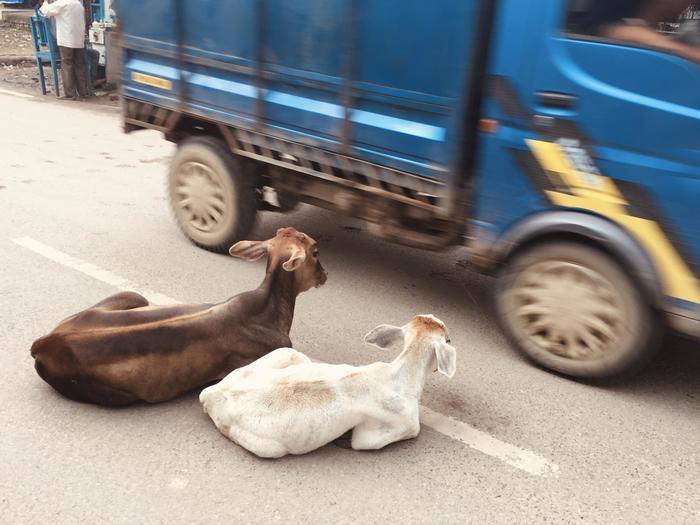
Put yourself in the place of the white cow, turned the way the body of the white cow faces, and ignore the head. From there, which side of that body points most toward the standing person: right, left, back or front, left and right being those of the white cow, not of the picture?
left

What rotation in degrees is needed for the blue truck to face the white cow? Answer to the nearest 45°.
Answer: approximately 90° to its right

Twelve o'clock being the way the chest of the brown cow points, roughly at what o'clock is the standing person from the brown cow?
The standing person is roughly at 10 o'clock from the brown cow.

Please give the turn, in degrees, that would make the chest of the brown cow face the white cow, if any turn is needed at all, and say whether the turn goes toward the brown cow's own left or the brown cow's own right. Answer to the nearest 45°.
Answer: approximately 90° to the brown cow's own right

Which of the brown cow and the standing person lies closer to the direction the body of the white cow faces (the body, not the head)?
the standing person

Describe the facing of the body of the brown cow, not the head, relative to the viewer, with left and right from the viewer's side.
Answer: facing away from the viewer and to the right of the viewer

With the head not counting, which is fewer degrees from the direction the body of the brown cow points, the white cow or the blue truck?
the blue truck

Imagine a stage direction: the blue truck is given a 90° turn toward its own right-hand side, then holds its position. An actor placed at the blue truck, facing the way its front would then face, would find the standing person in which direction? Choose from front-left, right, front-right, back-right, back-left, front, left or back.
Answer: right

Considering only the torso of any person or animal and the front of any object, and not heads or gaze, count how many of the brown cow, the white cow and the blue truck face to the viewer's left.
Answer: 0

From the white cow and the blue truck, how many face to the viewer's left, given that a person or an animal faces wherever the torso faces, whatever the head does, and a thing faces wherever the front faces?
0

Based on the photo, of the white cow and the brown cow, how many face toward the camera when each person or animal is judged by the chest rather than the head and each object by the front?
0

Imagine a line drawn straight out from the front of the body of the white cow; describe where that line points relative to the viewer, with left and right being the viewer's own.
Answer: facing away from the viewer and to the right of the viewer

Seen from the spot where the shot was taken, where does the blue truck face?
facing the viewer and to the right of the viewer

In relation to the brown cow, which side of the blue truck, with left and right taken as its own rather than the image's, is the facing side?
right
